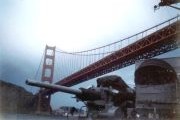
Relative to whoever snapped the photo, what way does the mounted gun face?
facing to the left of the viewer
